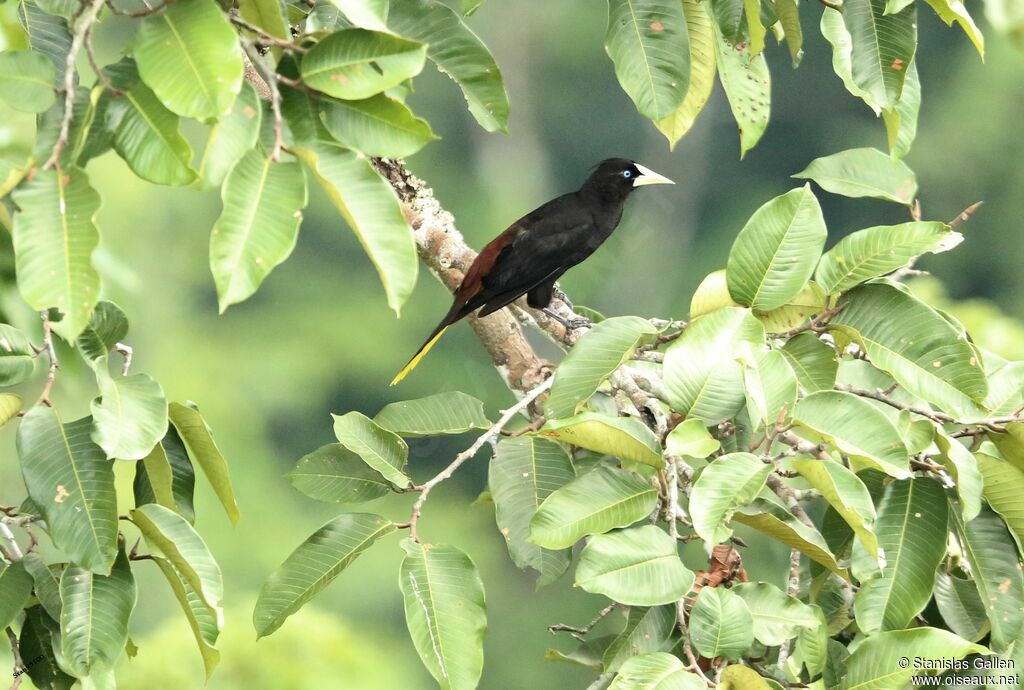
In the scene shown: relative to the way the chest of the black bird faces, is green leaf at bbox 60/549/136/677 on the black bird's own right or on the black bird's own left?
on the black bird's own right

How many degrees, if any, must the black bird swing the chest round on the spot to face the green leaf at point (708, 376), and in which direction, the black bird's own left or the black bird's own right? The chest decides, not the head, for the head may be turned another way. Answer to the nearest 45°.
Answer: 0° — it already faces it

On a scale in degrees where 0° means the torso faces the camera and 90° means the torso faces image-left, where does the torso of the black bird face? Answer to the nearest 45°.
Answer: approximately 270°
